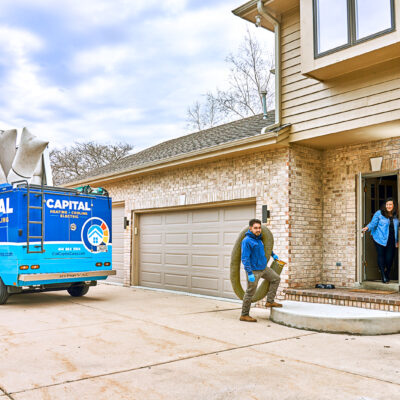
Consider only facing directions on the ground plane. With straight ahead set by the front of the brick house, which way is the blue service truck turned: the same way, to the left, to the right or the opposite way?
to the right

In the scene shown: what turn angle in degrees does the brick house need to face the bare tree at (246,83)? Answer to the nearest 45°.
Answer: approximately 135° to its right

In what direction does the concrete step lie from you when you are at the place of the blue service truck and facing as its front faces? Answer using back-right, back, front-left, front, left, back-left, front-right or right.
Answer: back

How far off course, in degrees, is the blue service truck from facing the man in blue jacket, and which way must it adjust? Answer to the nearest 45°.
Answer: approximately 180°

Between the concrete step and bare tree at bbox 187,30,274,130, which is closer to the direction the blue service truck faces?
the bare tree

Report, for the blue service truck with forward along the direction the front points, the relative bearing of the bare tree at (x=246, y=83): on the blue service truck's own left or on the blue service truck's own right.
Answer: on the blue service truck's own right

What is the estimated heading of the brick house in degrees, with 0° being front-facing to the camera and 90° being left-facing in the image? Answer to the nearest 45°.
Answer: approximately 45°

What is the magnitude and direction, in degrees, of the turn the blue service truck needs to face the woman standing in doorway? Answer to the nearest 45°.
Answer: approximately 180°

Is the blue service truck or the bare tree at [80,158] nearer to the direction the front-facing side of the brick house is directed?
the blue service truck

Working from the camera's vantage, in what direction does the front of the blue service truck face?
facing away from the viewer and to the left of the viewer

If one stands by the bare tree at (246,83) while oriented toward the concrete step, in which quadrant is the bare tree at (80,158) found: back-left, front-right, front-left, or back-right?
back-right
